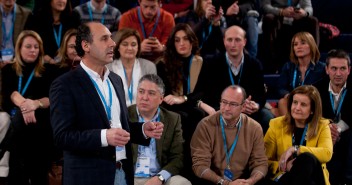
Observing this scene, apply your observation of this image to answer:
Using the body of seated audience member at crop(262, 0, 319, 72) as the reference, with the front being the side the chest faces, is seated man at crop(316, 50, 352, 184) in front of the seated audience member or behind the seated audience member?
in front

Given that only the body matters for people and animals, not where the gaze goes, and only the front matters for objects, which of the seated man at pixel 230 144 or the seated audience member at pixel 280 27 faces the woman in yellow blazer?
the seated audience member

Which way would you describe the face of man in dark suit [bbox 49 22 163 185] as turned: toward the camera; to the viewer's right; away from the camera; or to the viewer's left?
to the viewer's right

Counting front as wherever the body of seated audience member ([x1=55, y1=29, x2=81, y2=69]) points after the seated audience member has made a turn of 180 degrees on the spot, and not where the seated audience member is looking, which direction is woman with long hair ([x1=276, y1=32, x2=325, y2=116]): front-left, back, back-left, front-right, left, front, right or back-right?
back-right

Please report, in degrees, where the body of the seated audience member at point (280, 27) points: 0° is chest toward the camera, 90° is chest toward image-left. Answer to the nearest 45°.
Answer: approximately 0°

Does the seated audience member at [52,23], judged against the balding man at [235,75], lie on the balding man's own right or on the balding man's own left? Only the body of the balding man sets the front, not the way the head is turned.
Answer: on the balding man's own right

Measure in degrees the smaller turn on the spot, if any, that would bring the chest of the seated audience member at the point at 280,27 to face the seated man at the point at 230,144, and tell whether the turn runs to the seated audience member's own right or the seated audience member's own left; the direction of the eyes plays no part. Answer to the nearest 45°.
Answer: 0° — they already face them
